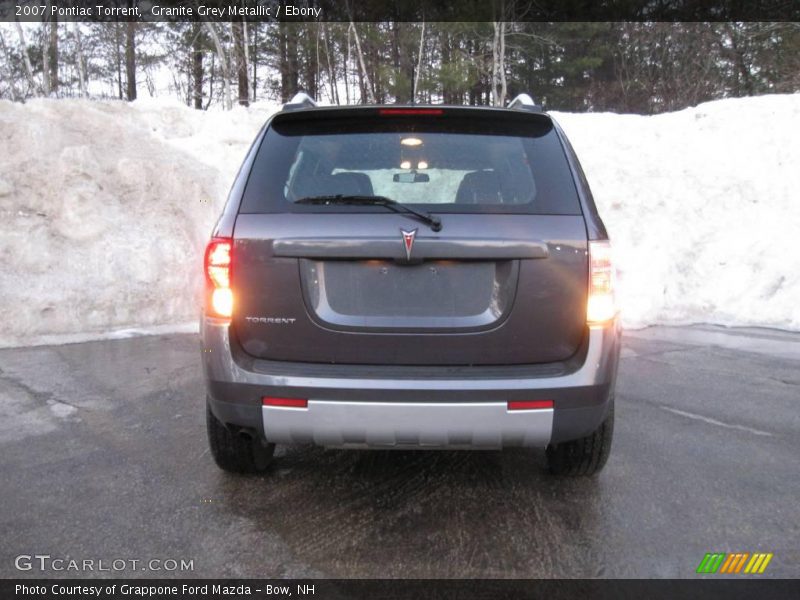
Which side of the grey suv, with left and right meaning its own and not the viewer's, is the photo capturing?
back

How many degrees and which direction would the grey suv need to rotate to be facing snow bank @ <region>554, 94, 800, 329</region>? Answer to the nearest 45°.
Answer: approximately 45° to its right
